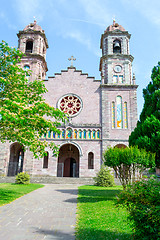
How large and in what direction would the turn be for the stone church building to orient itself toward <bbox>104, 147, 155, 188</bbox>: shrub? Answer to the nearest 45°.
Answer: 0° — it already faces it

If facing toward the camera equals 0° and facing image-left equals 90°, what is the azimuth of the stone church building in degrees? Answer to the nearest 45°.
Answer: approximately 0°

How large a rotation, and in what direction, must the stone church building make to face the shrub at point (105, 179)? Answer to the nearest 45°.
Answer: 0° — it already faces it

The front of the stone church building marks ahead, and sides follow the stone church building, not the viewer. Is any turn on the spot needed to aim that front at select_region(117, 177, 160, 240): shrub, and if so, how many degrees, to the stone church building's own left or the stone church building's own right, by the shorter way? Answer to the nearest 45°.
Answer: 0° — it already faces it

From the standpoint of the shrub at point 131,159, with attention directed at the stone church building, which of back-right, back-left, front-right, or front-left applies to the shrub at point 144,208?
back-left
